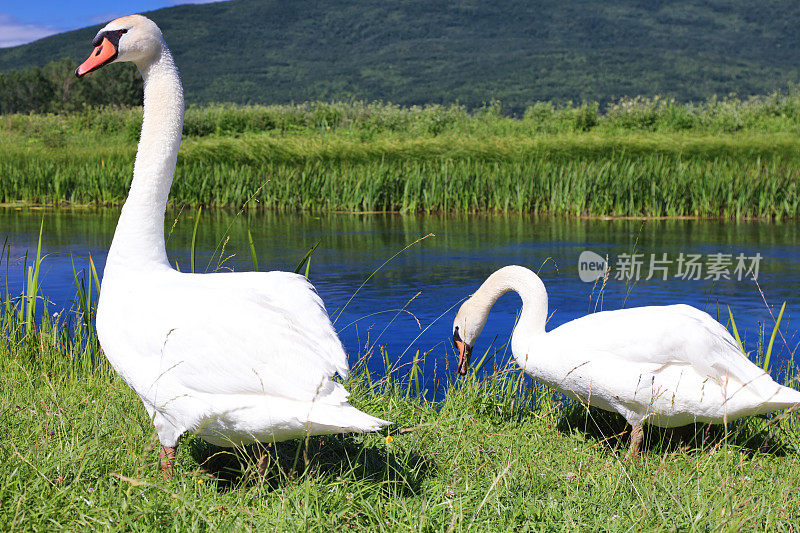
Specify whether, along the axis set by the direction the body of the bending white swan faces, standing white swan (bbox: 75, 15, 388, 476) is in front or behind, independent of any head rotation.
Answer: in front

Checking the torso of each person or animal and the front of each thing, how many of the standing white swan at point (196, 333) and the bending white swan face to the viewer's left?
2

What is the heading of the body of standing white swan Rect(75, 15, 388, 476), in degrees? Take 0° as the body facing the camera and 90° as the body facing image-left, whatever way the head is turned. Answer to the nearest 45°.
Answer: approximately 90°

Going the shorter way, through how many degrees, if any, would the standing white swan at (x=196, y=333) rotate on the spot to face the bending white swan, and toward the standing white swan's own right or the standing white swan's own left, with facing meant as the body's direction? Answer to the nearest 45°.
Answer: approximately 180°

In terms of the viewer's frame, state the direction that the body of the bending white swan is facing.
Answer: to the viewer's left
